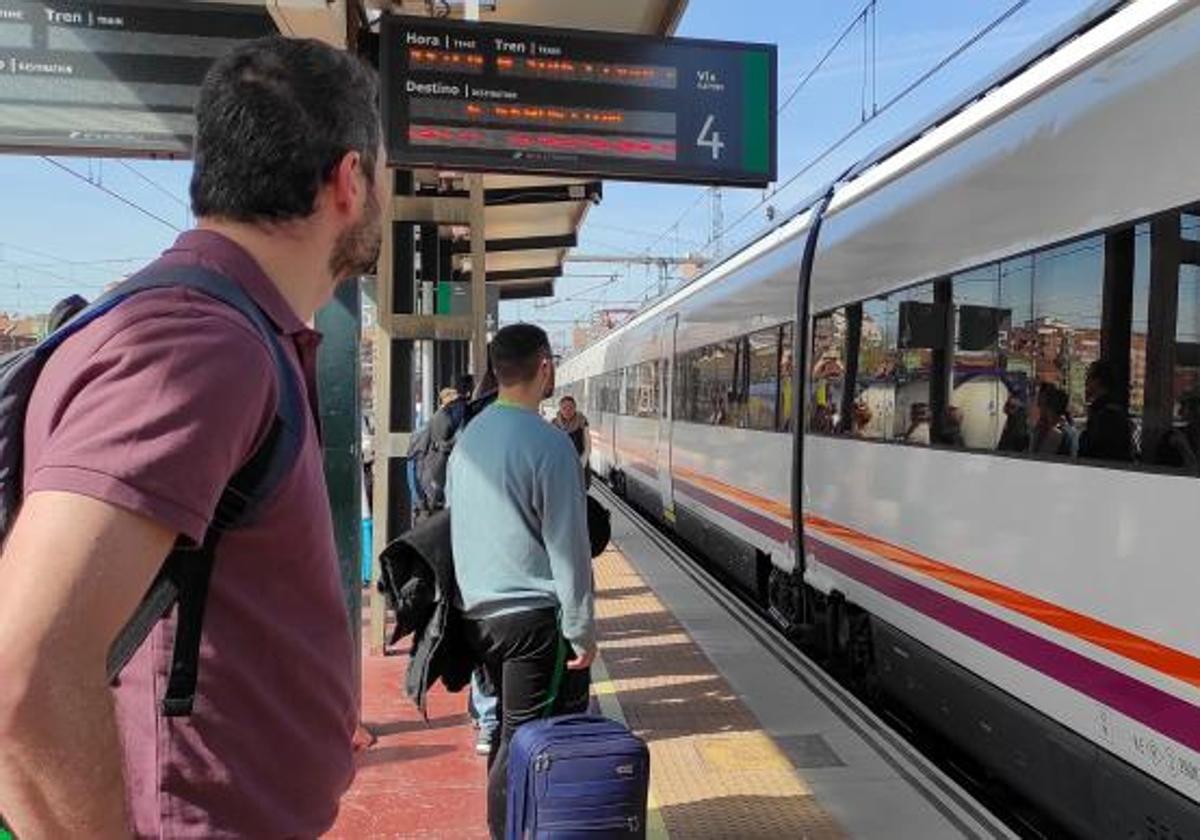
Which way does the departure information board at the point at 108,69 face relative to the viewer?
toward the camera

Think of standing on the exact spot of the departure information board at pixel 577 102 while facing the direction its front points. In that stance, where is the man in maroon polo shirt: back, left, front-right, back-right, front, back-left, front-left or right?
front

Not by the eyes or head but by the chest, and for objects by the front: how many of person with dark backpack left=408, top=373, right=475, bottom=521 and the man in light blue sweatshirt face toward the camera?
0

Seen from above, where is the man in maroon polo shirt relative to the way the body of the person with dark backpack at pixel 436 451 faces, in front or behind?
behind

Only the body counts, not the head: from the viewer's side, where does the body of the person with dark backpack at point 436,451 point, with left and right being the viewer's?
facing away from the viewer and to the right of the viewer

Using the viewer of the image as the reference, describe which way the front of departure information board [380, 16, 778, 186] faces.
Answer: facing the viewer

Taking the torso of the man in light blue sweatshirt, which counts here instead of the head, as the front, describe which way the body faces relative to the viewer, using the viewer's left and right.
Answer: facing away from the viewer and to the right of the viewer

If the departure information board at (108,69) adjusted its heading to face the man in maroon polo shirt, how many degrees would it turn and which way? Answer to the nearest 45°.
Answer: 0° — it already faces them

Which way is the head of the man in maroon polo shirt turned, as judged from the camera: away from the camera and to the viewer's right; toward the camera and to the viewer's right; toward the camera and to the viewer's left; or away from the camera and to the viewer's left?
away from the camera and to the viewer's right

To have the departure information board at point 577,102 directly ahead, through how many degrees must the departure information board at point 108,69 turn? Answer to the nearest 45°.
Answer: approximately 90° to its left
